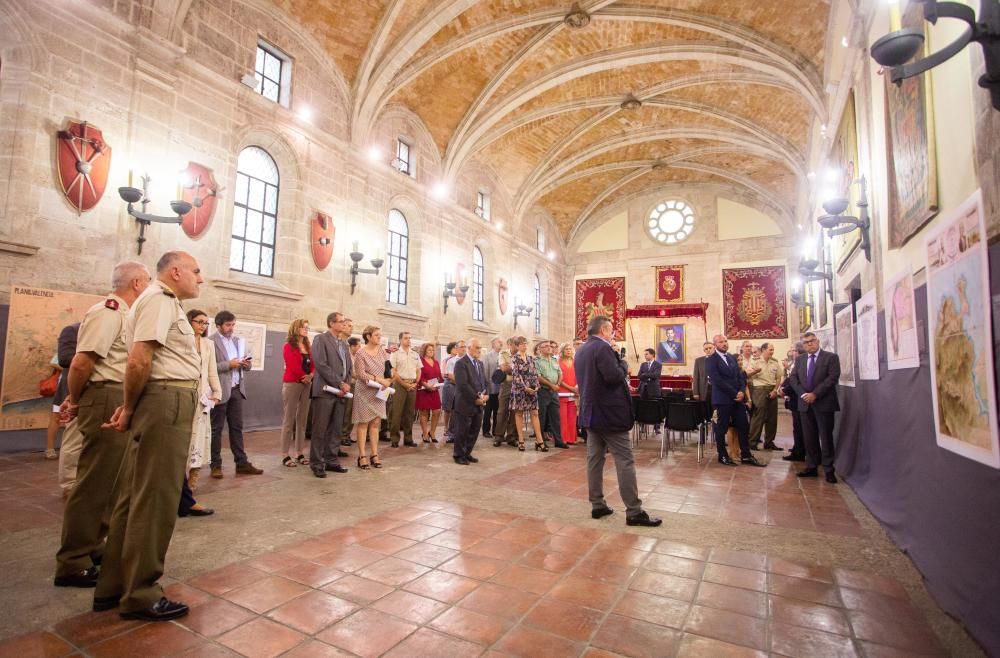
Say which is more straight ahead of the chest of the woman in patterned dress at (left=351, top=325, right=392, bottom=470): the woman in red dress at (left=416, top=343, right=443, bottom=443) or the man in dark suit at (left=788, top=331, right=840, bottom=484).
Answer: the man in dark suit

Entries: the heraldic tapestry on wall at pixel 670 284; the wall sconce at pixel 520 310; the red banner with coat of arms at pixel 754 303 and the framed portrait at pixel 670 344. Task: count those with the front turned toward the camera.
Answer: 3

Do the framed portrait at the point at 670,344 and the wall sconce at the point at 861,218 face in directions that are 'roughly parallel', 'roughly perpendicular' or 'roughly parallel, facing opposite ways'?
roughly perpendicular

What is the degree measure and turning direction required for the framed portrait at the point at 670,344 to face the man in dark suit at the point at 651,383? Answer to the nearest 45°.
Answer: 0° — it already faces them

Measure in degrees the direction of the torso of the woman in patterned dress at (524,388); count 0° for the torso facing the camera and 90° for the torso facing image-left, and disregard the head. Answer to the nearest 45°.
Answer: approximately 315°

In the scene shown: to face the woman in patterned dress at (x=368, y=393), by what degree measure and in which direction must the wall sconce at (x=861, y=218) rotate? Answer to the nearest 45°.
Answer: approximately 45° to its left

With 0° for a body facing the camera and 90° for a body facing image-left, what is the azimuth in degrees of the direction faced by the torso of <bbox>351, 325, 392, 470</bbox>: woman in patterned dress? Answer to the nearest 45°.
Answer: approximately 315°
